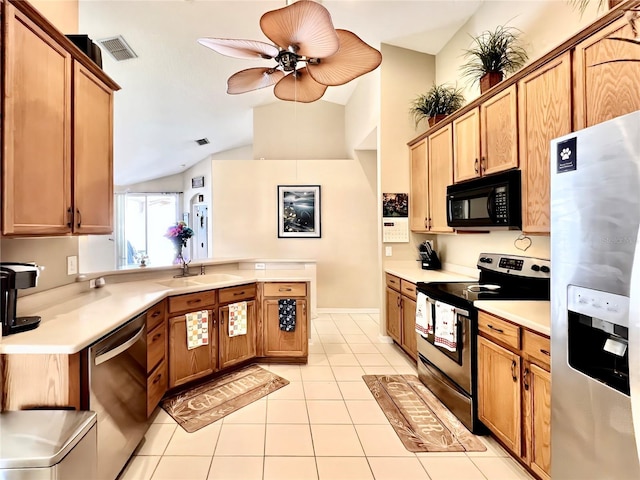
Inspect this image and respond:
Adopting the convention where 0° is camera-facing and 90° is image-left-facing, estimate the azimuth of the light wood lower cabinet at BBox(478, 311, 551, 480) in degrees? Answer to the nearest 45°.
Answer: approximately 45°

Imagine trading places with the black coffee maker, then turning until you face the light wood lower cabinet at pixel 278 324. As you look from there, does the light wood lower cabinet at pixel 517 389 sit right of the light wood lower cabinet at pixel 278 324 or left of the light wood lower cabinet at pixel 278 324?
right

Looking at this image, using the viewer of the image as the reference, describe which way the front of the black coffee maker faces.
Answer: facing to the right of the viewer

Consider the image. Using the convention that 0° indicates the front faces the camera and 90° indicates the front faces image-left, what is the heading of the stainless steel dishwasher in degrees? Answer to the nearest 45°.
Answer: approximately 315°

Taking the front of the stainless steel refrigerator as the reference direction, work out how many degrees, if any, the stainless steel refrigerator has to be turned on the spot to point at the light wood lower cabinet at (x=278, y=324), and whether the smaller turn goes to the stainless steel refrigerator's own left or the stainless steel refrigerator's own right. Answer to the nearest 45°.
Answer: approximately 45° to the stainless steel refrigerator's own right

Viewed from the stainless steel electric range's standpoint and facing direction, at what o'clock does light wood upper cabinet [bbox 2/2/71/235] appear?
The light wood upper cabinet is roughly at 12 o'clock from the stainless steel electric range.

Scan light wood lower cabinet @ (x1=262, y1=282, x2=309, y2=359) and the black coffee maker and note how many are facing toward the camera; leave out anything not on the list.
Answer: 1
